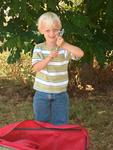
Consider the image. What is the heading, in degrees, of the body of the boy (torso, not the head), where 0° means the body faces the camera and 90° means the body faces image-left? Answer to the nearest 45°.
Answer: approximately 0°
